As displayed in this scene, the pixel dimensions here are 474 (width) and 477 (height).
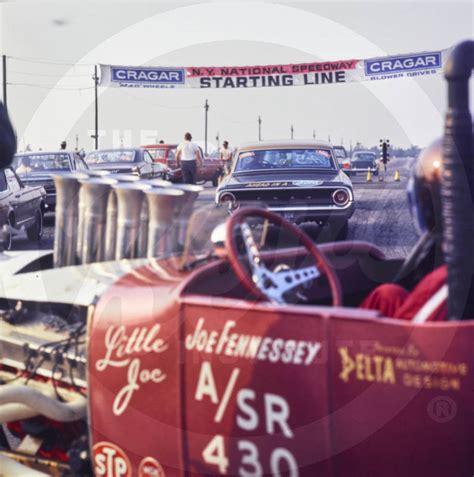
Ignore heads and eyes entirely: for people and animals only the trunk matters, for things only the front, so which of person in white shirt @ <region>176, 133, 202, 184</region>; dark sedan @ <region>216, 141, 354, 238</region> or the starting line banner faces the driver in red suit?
the starting line banner

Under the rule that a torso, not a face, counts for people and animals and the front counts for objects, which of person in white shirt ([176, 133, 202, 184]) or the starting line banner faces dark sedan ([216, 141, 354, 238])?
the starting line banner

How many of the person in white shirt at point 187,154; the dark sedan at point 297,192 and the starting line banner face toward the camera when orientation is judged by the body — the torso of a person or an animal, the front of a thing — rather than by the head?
1

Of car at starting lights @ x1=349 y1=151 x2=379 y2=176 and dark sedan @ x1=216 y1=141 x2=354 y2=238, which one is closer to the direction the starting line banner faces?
the dark sedan

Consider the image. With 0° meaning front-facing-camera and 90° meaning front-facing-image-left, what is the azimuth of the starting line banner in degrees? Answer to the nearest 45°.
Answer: approximately 0°

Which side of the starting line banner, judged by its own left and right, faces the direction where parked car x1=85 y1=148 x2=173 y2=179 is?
front

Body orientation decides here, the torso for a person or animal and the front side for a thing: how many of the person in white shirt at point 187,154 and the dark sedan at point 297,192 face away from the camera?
2

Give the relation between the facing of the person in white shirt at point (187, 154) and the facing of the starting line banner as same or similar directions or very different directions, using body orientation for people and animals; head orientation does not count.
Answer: very different directions

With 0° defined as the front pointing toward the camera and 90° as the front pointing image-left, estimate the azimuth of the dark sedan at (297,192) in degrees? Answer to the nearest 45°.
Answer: approximately 180°

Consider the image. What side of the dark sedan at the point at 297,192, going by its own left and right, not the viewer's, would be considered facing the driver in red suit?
back

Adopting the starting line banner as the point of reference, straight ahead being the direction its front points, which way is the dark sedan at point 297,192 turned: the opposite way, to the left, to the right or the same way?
the opposite way

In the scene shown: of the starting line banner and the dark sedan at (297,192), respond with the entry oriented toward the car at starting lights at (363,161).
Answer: the dark sedan

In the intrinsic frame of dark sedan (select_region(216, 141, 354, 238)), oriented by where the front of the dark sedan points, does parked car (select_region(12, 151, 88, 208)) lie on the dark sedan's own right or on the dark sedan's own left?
on the dark sedan's own left

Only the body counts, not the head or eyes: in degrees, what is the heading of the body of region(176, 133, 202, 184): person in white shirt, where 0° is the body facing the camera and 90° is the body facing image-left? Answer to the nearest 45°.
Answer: approximately 180°
